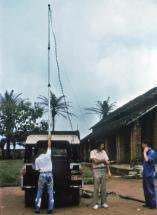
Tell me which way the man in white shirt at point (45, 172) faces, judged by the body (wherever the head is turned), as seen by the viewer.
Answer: away from the camera

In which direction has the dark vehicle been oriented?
away from the camera

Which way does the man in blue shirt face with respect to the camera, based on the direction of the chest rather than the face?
to the viewer's left

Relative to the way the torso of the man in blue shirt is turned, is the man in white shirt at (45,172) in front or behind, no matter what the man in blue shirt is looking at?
in front

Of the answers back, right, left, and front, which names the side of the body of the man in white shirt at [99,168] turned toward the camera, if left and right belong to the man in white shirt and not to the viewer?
front

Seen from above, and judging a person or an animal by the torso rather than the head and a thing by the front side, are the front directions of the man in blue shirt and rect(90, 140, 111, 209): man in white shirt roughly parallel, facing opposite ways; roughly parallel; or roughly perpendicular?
roughly perpendicular

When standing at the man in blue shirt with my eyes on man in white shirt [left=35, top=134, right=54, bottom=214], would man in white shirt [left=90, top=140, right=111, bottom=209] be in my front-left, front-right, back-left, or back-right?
front-right

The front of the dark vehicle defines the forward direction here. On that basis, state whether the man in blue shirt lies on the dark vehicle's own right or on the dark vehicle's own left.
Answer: on the dark vehicle's own right

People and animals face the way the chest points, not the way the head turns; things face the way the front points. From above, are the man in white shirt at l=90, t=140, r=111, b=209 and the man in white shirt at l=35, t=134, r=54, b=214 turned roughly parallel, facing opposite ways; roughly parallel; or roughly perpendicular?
roughly parallel, facing opposite ways

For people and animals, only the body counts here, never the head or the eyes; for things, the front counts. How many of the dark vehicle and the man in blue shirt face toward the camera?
0

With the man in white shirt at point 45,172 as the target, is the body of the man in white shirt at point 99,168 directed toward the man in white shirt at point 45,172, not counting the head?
no

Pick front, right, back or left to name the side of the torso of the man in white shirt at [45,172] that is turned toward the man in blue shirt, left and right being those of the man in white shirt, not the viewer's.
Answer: right

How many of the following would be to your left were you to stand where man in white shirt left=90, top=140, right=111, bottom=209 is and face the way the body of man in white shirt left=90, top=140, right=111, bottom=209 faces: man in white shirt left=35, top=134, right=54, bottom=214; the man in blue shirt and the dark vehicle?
1

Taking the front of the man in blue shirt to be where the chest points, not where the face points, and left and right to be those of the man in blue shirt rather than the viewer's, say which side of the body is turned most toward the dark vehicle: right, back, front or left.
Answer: front
